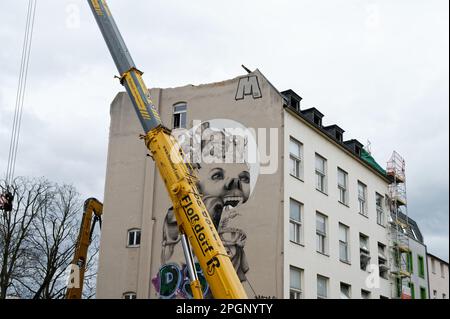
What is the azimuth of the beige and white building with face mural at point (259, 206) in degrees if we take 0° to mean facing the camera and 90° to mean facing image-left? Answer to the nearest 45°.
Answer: approximately 315°

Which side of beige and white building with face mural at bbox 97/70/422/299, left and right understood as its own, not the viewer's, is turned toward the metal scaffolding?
left
